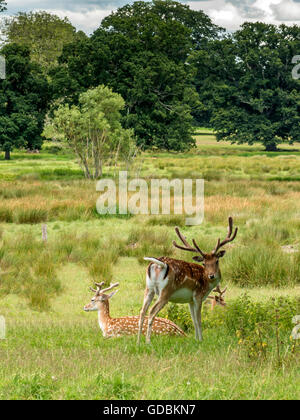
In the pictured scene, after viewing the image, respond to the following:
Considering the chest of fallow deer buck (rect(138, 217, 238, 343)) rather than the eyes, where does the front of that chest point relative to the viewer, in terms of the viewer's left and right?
facing away from the viewer and to the right of the viewer

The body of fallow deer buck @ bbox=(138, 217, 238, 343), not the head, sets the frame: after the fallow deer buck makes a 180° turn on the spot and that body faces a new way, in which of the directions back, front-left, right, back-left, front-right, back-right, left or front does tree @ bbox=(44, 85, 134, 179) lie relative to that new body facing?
back-right

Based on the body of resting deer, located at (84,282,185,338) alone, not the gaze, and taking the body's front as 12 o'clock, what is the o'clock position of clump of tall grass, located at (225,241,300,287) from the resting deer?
The clump of tall grass is roughly at 4 o'clock from the resting deer.

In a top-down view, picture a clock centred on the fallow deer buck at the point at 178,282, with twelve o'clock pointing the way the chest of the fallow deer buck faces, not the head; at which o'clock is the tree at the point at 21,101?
The tree is roughly at 10 o'clock from the fallow deer buck.

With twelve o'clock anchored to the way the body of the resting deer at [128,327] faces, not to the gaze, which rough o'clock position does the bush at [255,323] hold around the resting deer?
The bush is roughly at 6 o'clock from the resting deer.

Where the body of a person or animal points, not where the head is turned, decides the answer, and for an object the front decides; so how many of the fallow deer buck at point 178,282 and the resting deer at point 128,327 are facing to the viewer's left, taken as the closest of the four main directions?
1

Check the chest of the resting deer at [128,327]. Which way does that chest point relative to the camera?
to the viewer's left

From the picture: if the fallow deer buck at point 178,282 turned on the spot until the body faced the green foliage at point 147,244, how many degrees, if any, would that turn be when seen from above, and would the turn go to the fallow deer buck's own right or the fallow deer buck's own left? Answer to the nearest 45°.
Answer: approximately 45° to the fallow deer buck's own left

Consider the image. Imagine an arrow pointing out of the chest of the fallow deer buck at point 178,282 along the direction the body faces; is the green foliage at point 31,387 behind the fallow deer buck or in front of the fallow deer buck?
behind

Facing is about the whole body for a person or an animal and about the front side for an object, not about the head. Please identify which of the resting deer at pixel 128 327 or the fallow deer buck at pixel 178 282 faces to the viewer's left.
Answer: the resting deer

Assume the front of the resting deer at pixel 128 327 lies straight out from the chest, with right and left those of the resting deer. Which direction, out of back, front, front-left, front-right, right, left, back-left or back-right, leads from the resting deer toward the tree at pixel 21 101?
right

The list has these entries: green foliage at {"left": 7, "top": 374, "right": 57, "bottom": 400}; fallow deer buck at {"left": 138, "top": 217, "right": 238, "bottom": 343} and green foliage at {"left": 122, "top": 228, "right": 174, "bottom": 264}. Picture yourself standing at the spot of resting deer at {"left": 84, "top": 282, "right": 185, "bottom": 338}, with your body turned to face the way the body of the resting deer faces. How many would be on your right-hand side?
1

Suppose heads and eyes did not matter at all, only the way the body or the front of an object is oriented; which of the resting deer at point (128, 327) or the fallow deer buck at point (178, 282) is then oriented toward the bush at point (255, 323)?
the fallow deer buck
